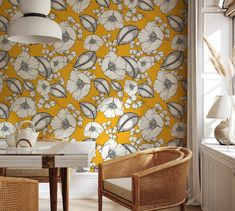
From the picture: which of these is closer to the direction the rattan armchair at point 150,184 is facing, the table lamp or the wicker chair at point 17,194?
the wicker chair

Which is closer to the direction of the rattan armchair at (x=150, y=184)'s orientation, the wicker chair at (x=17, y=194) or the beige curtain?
the wicker chair

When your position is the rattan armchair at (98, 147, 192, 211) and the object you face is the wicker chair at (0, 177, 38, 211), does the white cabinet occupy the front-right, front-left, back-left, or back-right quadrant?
back-left

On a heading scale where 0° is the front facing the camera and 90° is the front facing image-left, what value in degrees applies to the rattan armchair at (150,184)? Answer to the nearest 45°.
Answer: approximately 45°
